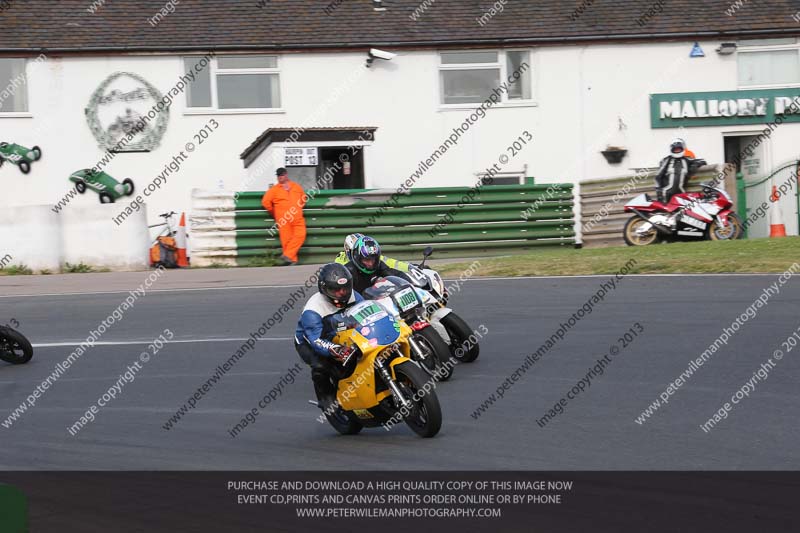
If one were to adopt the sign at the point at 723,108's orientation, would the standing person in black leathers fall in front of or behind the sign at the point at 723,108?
in front

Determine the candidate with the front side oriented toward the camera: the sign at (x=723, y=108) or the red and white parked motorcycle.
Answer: the sign

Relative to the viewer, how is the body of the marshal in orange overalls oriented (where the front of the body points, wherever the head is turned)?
toward the camera

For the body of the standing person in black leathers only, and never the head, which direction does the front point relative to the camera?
toward the camera

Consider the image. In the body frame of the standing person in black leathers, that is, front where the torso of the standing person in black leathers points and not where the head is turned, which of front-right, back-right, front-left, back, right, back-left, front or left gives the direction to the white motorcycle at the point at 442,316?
front

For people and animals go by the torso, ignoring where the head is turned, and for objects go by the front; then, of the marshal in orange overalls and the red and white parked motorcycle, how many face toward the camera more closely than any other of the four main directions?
1

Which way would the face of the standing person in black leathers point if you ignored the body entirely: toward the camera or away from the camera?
toward the camera

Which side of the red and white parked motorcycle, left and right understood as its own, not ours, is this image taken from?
right

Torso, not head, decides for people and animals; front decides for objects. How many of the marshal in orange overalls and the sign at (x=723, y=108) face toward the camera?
2

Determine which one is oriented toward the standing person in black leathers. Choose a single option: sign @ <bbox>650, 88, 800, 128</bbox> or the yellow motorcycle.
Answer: the sign

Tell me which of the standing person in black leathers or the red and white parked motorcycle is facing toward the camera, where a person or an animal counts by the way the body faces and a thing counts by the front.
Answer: the standing person in black leathers

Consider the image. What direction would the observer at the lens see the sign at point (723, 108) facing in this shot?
facing the viewer
